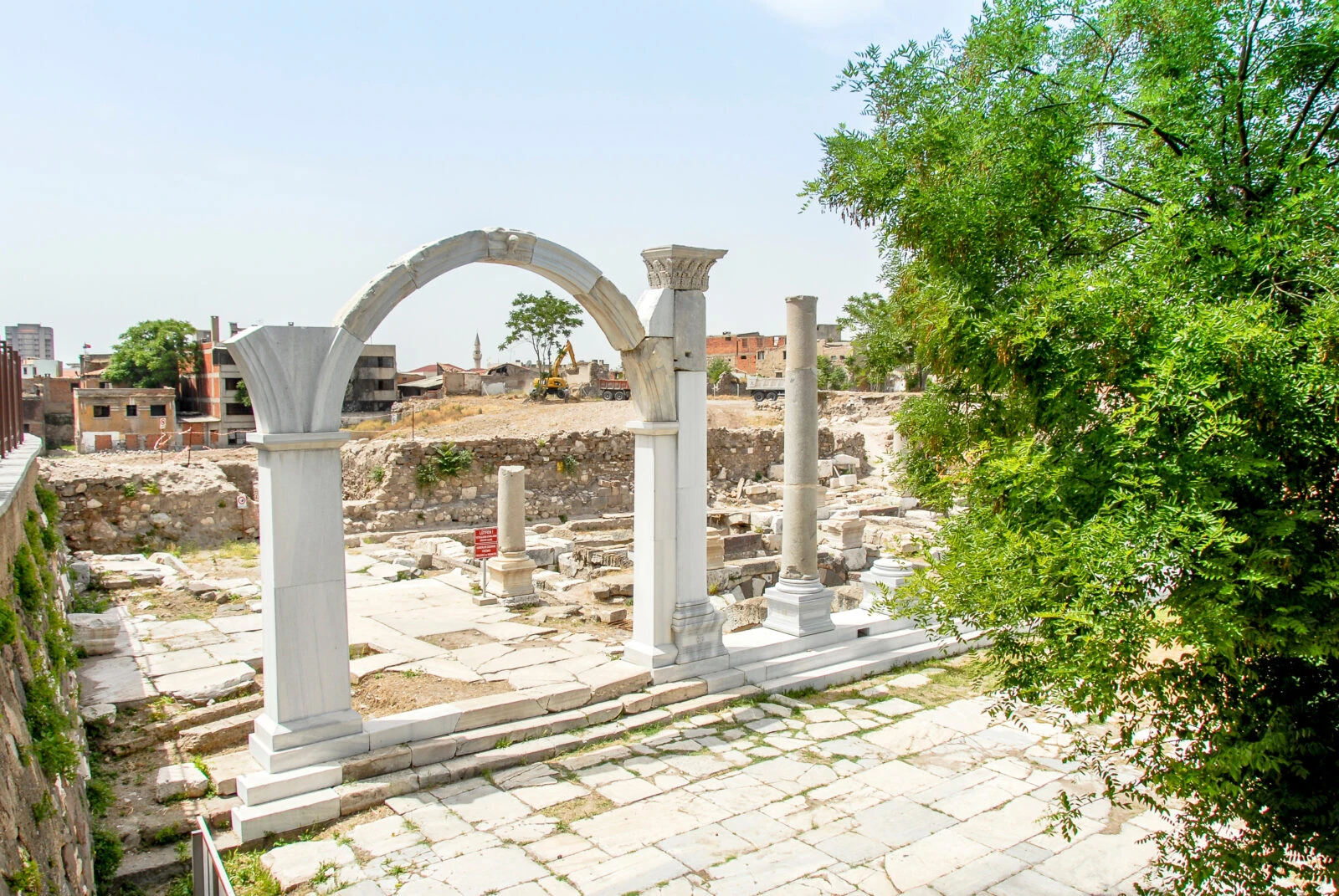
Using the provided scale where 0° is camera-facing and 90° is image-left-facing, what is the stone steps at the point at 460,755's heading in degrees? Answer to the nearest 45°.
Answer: approximately 315°

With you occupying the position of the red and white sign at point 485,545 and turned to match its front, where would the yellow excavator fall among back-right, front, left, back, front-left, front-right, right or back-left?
back

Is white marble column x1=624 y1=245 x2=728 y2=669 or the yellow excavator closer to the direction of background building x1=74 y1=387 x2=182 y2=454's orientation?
the white marble column

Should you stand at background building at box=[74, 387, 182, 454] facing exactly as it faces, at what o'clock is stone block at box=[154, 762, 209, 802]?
The stone block is roughly at 12 o'clock from the background building.

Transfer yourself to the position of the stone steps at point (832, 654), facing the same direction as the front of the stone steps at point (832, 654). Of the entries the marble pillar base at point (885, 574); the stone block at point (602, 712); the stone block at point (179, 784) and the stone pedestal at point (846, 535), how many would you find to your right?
2

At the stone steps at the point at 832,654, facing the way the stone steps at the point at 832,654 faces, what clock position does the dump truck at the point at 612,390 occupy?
The dump truck is roughly at 7 o'clock from the stone steps.

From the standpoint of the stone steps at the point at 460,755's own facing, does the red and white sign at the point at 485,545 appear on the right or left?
on its left

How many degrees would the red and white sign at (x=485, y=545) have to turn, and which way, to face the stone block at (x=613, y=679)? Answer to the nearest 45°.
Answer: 0° — it already faces it

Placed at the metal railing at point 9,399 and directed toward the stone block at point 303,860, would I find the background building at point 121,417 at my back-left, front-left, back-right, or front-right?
back-left

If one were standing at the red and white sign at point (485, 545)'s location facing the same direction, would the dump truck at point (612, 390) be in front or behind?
behind

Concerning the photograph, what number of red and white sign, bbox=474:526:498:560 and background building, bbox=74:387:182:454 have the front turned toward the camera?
2

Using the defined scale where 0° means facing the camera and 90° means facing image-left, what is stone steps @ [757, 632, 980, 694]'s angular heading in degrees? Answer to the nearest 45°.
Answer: approximately 315°
